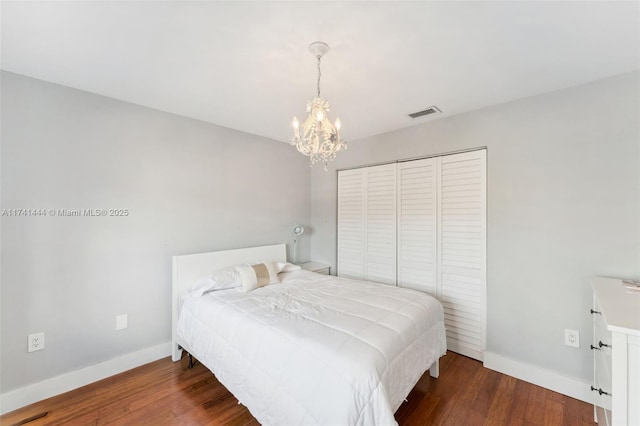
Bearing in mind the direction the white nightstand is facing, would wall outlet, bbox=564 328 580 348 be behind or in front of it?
in front

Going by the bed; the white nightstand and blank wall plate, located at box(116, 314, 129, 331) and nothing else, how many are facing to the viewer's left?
0

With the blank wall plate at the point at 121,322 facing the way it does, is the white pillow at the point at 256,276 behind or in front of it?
in front

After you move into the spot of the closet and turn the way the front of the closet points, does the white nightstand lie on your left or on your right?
on your right

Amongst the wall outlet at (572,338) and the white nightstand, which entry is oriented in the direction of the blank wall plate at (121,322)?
the wall outlet at (572,338)

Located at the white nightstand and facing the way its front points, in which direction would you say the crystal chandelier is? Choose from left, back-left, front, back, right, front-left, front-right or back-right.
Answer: front-right

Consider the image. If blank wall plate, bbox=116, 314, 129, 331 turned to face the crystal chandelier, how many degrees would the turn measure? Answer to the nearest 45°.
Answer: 0° — it already faces it

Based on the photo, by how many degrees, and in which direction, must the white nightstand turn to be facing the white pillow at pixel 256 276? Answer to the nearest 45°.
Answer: approximately 90° to its right

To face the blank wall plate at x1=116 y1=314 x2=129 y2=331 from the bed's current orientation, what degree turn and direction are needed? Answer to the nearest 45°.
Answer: approximately 135° to its right

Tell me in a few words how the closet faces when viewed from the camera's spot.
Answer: facing the viewer and to the left of the viewer

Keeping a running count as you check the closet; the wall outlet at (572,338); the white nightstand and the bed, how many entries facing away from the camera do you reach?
0

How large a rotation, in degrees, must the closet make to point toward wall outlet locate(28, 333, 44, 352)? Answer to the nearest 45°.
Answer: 0° — it already faces it

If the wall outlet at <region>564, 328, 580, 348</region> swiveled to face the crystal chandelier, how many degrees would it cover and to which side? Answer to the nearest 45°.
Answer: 0° — it already faces it

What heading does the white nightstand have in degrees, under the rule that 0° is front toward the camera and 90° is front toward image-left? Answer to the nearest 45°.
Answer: approximately 315°
